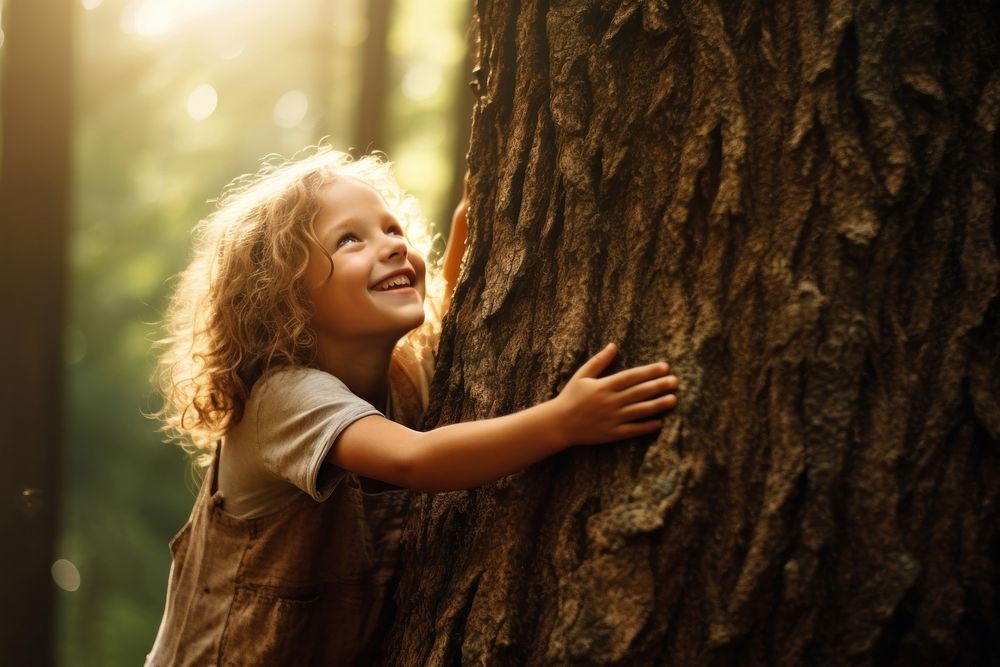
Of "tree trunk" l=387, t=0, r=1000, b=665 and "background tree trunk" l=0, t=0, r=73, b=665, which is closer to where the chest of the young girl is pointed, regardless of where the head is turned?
the tree trunk

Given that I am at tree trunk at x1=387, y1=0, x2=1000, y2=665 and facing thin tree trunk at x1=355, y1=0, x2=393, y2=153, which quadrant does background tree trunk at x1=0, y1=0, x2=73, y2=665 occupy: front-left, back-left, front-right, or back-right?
front-left

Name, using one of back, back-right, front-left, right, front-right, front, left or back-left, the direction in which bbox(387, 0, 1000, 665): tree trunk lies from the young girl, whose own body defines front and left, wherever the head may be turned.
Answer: front-right

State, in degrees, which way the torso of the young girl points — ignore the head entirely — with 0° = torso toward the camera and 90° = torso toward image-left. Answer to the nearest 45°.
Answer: approximately 270°

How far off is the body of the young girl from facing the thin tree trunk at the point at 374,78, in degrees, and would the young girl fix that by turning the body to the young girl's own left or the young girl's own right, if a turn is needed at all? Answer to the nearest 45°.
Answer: approximately 90° to the young girl's own left

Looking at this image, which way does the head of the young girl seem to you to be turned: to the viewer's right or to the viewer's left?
to the viewer's right
